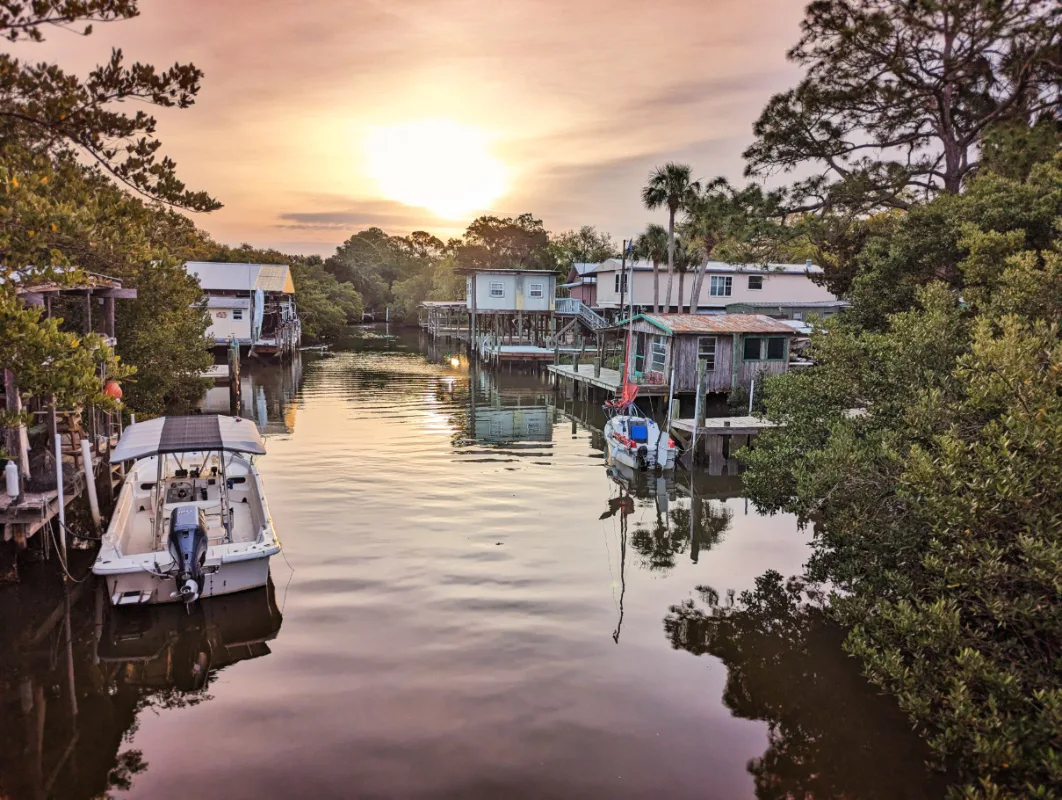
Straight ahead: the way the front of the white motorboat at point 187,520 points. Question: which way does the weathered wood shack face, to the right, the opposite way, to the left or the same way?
to the left

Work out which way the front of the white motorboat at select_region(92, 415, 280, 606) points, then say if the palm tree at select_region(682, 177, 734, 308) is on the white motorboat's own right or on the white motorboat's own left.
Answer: on the white motorboat's own right

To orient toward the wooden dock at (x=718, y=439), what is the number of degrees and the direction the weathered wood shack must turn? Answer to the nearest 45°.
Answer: approximately 45° to its left

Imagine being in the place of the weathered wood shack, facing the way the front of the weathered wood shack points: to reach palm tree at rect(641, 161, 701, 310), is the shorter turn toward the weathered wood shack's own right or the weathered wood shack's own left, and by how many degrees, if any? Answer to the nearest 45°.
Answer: approximately 135° to the weathered wood shack's own right

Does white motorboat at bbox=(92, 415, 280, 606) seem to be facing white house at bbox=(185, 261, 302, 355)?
yes

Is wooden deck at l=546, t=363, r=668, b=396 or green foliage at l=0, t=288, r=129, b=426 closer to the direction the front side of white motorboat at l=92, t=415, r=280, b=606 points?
the wooden deck

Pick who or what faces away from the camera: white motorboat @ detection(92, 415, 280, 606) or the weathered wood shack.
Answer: the white motorboat

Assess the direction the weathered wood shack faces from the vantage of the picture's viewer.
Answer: facing the viewer and to the left of the viewer

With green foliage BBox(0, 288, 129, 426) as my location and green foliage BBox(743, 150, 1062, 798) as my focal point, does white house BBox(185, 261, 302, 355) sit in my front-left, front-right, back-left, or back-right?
back-left

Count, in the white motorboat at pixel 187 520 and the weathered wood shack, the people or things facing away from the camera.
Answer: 1

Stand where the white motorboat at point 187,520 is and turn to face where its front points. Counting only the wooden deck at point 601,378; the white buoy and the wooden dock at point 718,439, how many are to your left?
1

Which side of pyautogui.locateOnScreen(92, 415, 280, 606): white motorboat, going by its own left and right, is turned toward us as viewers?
back

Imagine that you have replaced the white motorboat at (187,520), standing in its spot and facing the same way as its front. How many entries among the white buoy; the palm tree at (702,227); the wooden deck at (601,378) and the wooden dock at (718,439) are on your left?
1

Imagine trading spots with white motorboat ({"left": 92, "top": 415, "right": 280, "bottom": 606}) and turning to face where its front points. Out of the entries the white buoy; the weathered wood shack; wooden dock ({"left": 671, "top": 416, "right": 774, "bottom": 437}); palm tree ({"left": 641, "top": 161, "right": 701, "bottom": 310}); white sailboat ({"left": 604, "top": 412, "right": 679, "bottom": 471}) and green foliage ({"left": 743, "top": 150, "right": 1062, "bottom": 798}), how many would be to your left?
1

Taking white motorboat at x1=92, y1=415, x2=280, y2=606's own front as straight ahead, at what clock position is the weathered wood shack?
The weathered wood shack is roughly at 2 o'clock from the white motorboat.

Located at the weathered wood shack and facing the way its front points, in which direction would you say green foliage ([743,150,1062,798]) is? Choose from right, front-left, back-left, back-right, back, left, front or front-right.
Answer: front-left
